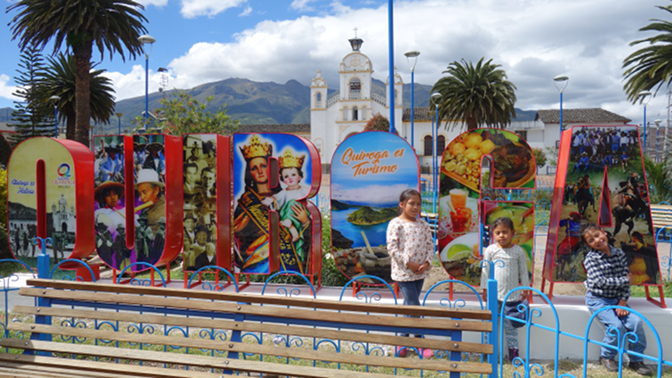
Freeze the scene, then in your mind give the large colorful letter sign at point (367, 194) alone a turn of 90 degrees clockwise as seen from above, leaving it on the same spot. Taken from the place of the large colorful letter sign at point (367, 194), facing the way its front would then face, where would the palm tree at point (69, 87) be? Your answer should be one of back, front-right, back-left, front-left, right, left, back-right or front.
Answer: front-right

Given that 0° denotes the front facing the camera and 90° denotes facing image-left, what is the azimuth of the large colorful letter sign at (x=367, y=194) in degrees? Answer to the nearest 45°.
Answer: approximately 0°

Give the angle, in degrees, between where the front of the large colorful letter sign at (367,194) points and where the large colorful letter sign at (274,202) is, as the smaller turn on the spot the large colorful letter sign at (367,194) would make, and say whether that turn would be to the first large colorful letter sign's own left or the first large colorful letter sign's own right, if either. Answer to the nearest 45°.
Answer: approximately 90° to the first large colorful letter sign's own right

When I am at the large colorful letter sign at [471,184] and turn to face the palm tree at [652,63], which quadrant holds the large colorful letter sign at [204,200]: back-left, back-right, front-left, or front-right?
back-left

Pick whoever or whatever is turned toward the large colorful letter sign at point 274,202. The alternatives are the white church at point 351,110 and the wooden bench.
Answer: the white church

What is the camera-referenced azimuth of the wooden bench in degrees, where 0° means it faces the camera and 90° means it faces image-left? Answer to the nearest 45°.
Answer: approximately 45°

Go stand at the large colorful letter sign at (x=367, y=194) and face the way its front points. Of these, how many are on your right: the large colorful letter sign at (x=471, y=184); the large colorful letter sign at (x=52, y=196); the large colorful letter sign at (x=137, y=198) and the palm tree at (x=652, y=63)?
2

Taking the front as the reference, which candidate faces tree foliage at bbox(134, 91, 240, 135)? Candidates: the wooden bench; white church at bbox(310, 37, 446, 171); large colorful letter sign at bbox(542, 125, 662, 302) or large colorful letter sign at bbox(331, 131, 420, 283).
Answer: the white church

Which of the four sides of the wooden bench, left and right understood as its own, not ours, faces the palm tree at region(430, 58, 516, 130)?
back

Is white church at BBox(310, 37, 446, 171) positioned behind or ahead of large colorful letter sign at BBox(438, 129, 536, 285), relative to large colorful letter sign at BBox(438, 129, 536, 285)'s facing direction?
behind
